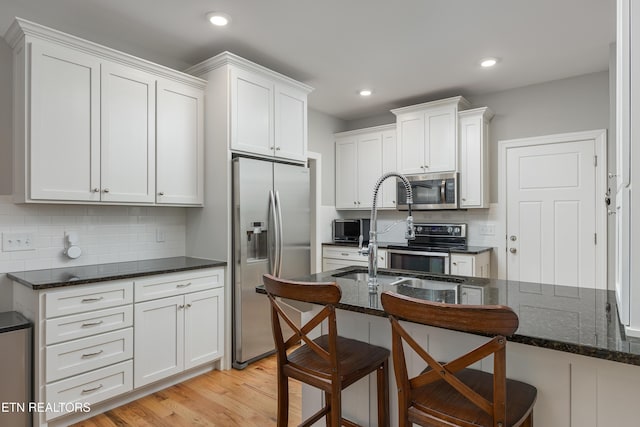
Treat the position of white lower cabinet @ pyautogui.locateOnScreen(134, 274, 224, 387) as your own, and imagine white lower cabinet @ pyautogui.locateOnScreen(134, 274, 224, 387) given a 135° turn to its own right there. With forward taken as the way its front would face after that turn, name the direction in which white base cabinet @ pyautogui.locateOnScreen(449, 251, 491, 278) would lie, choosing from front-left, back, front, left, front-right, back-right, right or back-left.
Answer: back

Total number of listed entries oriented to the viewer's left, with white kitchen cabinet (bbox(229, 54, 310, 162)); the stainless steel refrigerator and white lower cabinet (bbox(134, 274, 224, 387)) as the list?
0

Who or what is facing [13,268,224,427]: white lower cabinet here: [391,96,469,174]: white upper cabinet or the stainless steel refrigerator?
the white upper cabinet

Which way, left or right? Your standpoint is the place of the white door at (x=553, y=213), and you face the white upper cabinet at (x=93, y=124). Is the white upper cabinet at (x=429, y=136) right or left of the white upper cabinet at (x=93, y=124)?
right

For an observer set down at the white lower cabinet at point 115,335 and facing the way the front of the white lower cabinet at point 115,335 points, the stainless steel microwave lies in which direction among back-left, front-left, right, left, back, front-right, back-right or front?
front-left

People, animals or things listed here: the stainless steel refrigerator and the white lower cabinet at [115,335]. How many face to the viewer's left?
0

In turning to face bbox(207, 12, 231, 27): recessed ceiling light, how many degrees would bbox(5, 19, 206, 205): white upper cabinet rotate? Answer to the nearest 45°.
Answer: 0° — it already faces it

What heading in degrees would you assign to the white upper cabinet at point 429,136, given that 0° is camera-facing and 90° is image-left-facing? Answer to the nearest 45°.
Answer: approximately 45°

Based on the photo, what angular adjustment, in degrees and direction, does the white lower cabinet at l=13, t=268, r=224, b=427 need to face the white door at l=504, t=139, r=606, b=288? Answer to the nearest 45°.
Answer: approximately 45° to its left

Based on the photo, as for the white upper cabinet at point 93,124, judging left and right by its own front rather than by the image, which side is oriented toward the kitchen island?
front

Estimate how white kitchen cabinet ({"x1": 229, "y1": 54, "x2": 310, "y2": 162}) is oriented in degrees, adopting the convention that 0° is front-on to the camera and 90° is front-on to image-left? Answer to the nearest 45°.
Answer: approximately 315°

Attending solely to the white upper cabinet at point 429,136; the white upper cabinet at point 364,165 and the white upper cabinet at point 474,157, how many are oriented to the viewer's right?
0

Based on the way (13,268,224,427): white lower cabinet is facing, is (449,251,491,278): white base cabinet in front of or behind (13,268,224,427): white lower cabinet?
in front
